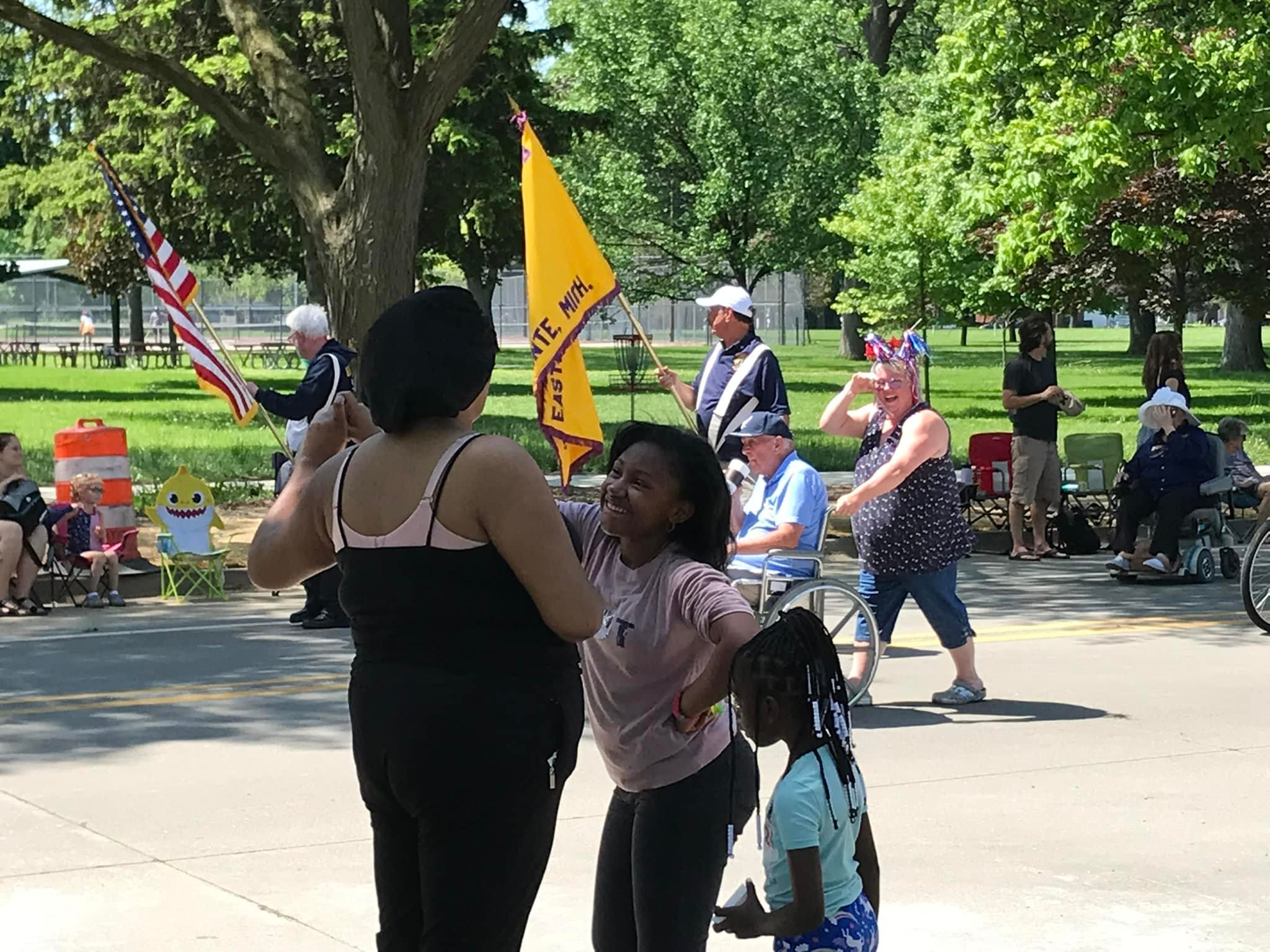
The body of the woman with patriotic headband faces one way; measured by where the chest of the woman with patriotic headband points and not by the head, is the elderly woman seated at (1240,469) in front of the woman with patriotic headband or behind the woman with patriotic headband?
behind

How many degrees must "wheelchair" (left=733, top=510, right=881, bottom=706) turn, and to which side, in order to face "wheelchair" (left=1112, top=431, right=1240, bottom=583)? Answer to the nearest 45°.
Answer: approximately 135° to its right

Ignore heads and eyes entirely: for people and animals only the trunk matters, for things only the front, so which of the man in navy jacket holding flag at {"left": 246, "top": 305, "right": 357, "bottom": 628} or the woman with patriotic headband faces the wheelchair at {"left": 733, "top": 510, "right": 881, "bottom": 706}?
the woman with patriotic headband

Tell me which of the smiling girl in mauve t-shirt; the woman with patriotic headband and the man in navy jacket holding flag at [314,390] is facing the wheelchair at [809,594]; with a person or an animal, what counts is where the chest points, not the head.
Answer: the woman with patriotic headband

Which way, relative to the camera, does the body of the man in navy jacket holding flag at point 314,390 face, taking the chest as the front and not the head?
to the viewer's left

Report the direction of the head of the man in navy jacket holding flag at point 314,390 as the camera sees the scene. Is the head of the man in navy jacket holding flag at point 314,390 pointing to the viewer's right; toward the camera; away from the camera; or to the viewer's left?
to the viewer's left

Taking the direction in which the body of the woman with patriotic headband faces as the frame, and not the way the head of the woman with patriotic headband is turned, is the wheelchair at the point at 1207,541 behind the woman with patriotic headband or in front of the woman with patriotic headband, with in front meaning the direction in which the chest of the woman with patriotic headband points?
behind

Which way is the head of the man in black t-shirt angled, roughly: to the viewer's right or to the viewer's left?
to the viewer's right

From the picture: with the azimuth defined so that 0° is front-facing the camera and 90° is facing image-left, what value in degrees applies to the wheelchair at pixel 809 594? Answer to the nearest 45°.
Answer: approximately 90°

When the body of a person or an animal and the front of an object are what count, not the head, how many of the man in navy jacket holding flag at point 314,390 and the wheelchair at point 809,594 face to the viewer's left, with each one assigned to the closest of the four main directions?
2
